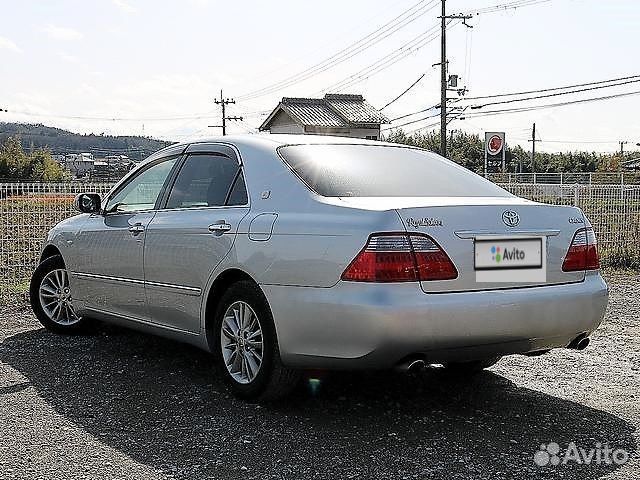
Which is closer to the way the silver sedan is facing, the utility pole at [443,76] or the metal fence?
the metal fence

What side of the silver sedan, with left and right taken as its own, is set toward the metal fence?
front

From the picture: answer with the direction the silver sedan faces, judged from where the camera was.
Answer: facing away from the viewer and to the left of the viewer

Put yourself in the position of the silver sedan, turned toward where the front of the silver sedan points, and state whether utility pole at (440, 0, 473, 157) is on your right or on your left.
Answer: on your right

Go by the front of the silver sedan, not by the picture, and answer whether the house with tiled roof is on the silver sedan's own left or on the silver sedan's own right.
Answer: on the silver sedan's own right
